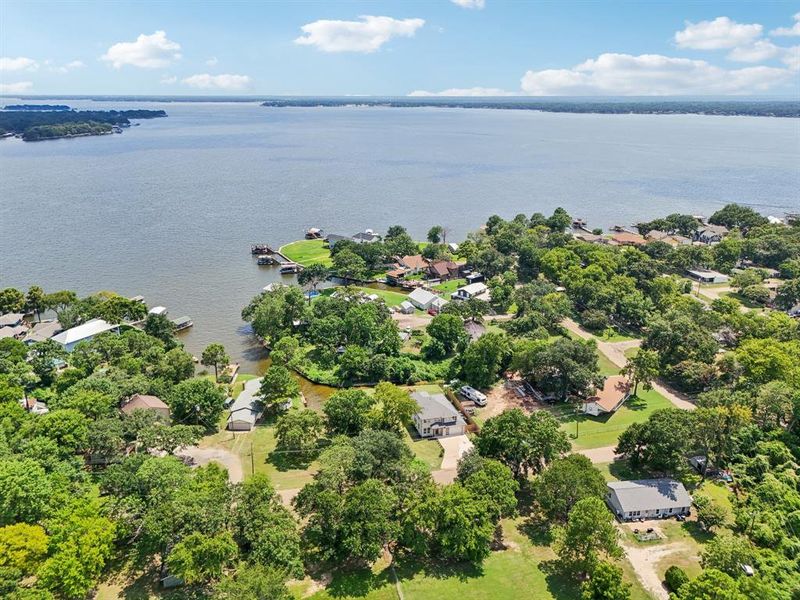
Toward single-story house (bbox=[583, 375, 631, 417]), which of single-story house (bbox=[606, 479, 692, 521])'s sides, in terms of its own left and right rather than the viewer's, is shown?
back

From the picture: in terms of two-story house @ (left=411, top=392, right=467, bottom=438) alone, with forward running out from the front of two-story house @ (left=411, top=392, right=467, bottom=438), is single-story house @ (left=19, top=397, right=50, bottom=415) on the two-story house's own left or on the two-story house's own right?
on the two-story house's own right

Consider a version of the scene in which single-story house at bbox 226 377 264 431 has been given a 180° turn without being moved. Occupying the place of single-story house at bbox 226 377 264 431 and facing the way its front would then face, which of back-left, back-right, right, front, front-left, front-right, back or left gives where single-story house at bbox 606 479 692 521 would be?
back-right

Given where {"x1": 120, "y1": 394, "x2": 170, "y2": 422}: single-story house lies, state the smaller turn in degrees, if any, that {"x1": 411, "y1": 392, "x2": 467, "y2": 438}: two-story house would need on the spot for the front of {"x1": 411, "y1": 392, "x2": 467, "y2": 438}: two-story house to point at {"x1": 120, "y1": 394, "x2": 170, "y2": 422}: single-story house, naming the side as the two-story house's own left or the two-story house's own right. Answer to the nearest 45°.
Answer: approximately 90° to the two-story house's own right

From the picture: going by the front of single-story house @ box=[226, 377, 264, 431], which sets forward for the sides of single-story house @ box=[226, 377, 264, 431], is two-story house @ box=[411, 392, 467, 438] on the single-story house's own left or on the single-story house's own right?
on the single-story house's own left

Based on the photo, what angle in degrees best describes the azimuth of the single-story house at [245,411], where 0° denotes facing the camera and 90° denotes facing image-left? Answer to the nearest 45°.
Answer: approximately 0°

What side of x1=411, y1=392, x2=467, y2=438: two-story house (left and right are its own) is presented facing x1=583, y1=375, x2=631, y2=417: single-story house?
left

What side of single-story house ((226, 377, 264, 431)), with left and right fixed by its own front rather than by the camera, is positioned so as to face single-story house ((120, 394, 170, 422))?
right

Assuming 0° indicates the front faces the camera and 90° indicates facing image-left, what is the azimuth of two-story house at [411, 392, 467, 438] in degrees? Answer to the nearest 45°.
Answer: approximately 0°
